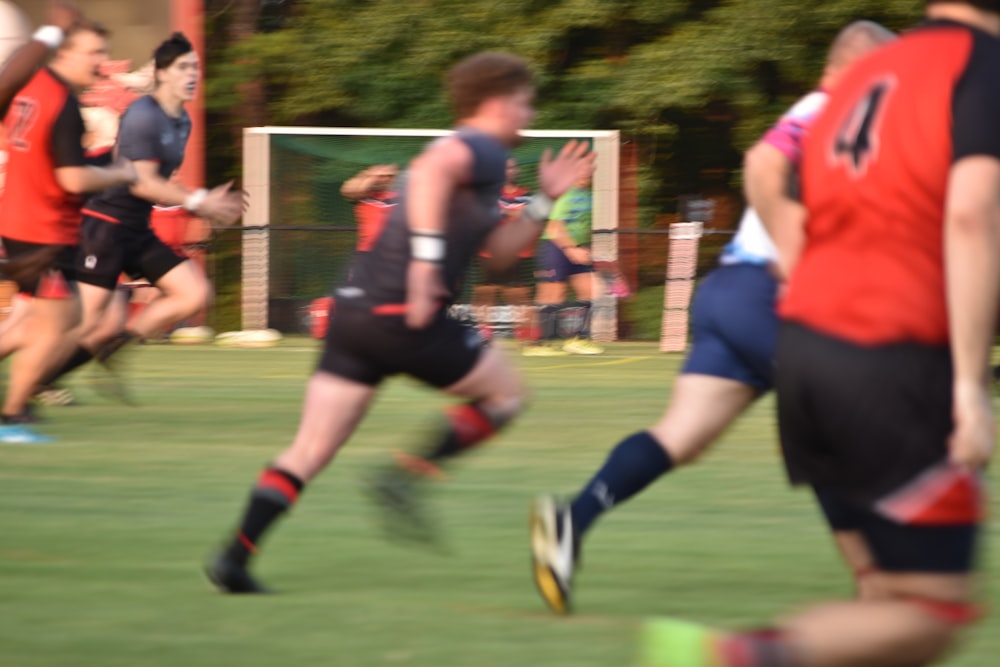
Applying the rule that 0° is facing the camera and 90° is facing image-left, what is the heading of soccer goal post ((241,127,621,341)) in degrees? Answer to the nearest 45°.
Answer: approximately 0°
